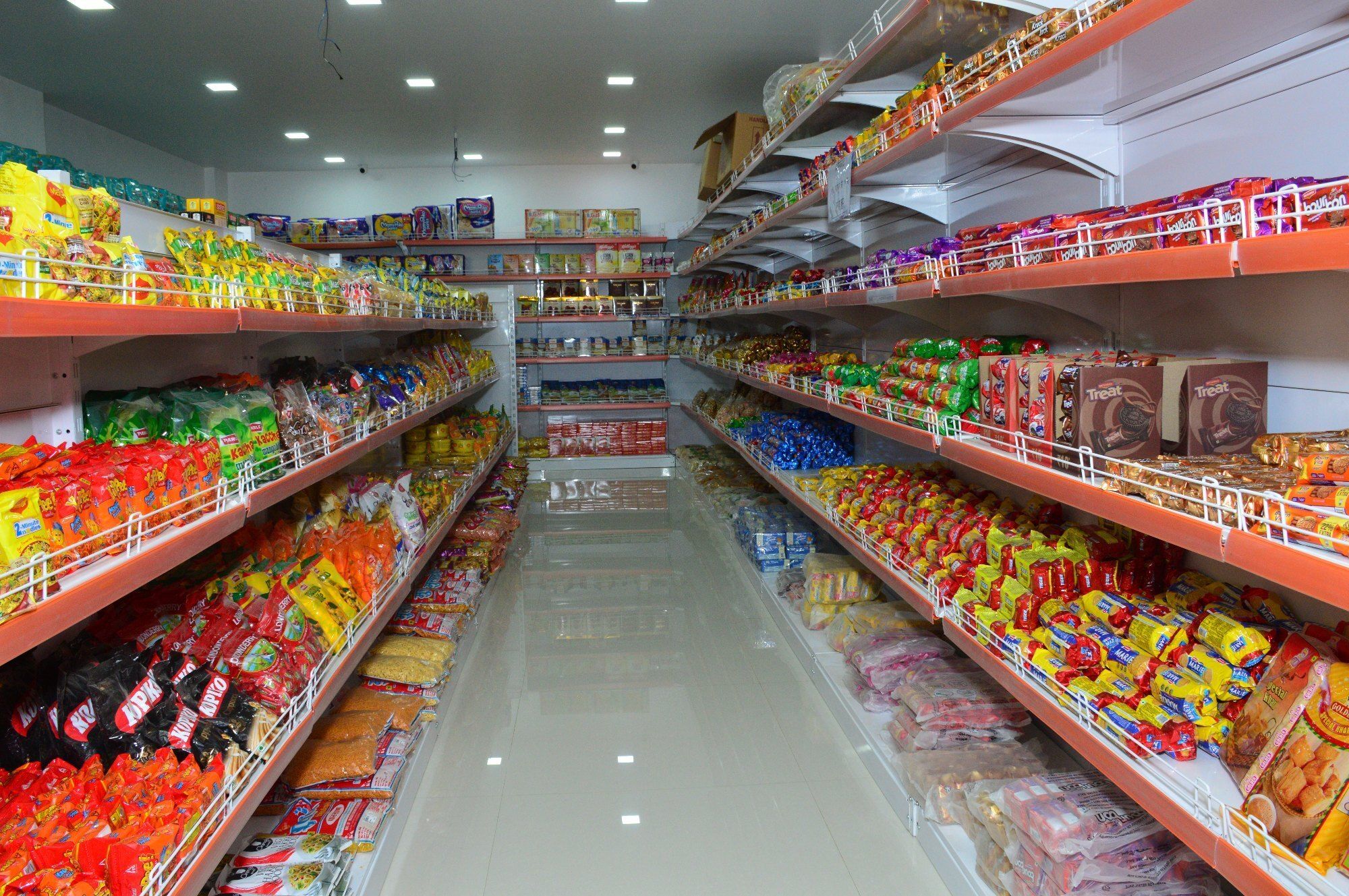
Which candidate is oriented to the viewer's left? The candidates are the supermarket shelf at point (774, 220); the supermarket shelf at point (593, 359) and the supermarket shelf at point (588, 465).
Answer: the supermarket shelf at point (774, 220)

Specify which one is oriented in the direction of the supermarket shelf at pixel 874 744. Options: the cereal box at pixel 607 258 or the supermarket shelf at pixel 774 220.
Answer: the cereal box

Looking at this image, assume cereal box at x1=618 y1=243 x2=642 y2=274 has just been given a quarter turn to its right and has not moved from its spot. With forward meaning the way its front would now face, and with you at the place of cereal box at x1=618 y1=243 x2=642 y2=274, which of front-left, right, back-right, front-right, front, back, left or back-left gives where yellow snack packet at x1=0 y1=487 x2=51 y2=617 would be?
left

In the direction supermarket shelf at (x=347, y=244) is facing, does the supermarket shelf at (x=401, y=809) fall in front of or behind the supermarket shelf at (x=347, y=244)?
in front

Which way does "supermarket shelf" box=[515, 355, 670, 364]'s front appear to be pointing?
toward the camera

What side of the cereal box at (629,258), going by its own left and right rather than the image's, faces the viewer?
front

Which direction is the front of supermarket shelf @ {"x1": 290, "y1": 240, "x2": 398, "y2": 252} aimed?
toward the camera

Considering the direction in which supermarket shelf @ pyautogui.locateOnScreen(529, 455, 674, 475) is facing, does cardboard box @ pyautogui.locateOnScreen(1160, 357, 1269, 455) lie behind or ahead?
ahead

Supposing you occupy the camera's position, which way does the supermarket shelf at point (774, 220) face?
facing to the left of the viewer

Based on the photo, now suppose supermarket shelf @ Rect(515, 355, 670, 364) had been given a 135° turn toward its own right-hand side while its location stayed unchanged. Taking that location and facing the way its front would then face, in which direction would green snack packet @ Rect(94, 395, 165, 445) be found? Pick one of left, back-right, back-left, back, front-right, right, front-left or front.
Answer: back-left

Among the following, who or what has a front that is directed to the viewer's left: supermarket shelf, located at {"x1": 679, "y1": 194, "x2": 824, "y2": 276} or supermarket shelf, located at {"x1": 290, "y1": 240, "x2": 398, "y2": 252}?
supermarket shelf, located at {"x1": 679, "y1": 194, "x2": 824, "y2": 276}

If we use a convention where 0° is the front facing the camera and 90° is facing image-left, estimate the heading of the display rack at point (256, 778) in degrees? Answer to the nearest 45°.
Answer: approximately 270°

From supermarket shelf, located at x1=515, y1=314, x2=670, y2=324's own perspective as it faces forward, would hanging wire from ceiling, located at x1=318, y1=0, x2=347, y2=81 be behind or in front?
in front
